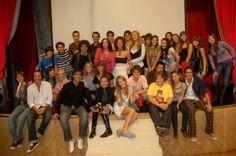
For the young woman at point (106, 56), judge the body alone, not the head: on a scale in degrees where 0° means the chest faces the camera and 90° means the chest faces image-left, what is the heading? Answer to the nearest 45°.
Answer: approximately 0°

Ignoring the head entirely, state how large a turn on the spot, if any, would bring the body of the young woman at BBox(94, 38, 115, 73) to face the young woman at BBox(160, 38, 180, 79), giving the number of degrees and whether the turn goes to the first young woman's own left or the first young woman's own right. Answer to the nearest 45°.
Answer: approximately 90° to the first young woman's own left

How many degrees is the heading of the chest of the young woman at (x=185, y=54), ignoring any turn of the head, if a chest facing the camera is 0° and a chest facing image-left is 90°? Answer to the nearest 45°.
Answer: approximately 45°

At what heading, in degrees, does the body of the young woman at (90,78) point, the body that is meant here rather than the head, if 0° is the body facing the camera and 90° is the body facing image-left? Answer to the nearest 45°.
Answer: approximately 0°

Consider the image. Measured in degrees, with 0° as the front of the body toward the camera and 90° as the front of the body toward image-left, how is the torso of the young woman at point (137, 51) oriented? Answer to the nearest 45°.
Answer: approximately 45°

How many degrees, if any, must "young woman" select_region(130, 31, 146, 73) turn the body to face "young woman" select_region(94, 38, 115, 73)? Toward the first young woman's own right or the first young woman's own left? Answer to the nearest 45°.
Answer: approximately 45° to the first young woman's own right

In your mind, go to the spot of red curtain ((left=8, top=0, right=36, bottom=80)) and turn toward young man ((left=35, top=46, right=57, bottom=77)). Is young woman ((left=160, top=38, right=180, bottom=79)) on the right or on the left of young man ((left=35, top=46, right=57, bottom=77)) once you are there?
left
